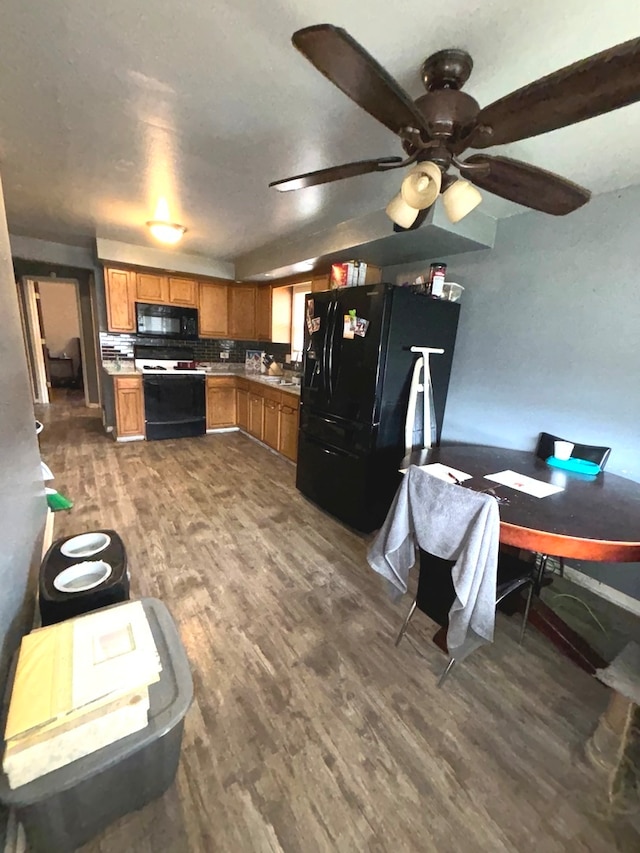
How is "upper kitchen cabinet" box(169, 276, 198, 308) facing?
toward the camera

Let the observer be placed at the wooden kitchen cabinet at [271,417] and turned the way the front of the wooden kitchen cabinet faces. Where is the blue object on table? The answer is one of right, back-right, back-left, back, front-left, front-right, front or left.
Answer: left

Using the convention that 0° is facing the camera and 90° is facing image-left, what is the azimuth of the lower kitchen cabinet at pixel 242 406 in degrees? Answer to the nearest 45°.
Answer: approximately 45°

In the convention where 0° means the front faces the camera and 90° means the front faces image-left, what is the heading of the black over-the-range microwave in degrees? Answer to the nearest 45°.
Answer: approximately 0°

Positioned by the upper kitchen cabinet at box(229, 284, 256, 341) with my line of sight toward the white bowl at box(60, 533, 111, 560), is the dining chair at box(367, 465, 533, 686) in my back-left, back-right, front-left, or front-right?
front-left

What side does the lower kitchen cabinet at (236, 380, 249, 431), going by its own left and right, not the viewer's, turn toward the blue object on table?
left

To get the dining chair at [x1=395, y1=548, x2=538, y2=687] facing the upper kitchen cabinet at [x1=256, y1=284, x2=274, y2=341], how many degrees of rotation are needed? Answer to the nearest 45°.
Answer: approximately 90° to its left

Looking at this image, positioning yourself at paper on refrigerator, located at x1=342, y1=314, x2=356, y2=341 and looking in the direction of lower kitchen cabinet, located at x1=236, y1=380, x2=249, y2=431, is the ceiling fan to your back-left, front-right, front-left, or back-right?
back-left

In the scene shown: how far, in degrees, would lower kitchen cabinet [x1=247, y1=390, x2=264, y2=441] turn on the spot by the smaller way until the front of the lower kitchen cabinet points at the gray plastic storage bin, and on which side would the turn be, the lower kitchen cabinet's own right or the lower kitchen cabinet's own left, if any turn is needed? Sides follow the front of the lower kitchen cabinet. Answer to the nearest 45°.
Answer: approximately 45° to the lower kitchen cabinet's own left

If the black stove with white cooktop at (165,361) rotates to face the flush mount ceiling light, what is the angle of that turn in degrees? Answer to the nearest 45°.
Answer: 0° — it already faces it

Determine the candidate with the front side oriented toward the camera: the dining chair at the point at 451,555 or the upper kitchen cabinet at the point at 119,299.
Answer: the upper kitchen cabinet

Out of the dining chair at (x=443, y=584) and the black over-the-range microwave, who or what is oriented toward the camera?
the black over-the-range microwave

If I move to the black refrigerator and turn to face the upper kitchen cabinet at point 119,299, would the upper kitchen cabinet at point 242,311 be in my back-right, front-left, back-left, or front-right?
front-right

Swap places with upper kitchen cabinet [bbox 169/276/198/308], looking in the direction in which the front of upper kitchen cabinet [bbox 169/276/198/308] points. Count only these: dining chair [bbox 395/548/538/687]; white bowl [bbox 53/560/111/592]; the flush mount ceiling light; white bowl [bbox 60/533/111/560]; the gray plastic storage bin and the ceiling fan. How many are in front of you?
6

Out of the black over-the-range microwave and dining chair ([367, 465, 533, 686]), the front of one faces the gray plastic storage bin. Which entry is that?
the black over-the-range microwave

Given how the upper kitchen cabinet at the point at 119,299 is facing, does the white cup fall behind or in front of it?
in front

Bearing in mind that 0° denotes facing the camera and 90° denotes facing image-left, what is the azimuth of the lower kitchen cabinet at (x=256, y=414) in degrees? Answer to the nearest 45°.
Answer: approximately 45°
